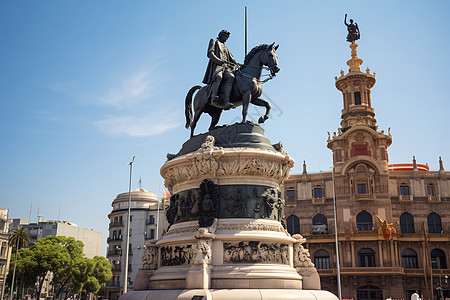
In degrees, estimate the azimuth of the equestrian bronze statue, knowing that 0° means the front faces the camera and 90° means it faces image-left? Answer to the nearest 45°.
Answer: approximately 270°
